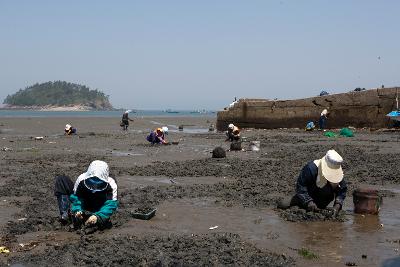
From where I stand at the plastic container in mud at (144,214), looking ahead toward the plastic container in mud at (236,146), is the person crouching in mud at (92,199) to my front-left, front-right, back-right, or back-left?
back-left

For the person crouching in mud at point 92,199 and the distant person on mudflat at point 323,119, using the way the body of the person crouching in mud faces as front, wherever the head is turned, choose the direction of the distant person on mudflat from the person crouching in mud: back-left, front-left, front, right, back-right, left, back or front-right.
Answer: back-left

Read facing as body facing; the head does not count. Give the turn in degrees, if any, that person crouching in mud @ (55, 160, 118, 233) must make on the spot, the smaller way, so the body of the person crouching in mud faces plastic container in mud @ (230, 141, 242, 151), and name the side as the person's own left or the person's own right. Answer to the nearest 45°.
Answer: approximately 135° to the person's own left

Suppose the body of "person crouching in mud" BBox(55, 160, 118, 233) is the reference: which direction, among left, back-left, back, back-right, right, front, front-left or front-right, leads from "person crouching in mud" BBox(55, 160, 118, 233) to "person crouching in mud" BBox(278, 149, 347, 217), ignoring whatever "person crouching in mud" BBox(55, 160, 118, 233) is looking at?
left

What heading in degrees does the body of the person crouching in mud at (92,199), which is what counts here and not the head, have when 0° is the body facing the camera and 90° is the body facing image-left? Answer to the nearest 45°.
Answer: approximately 0°

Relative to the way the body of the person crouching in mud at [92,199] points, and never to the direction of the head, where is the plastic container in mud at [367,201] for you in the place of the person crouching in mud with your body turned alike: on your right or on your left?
on your left
